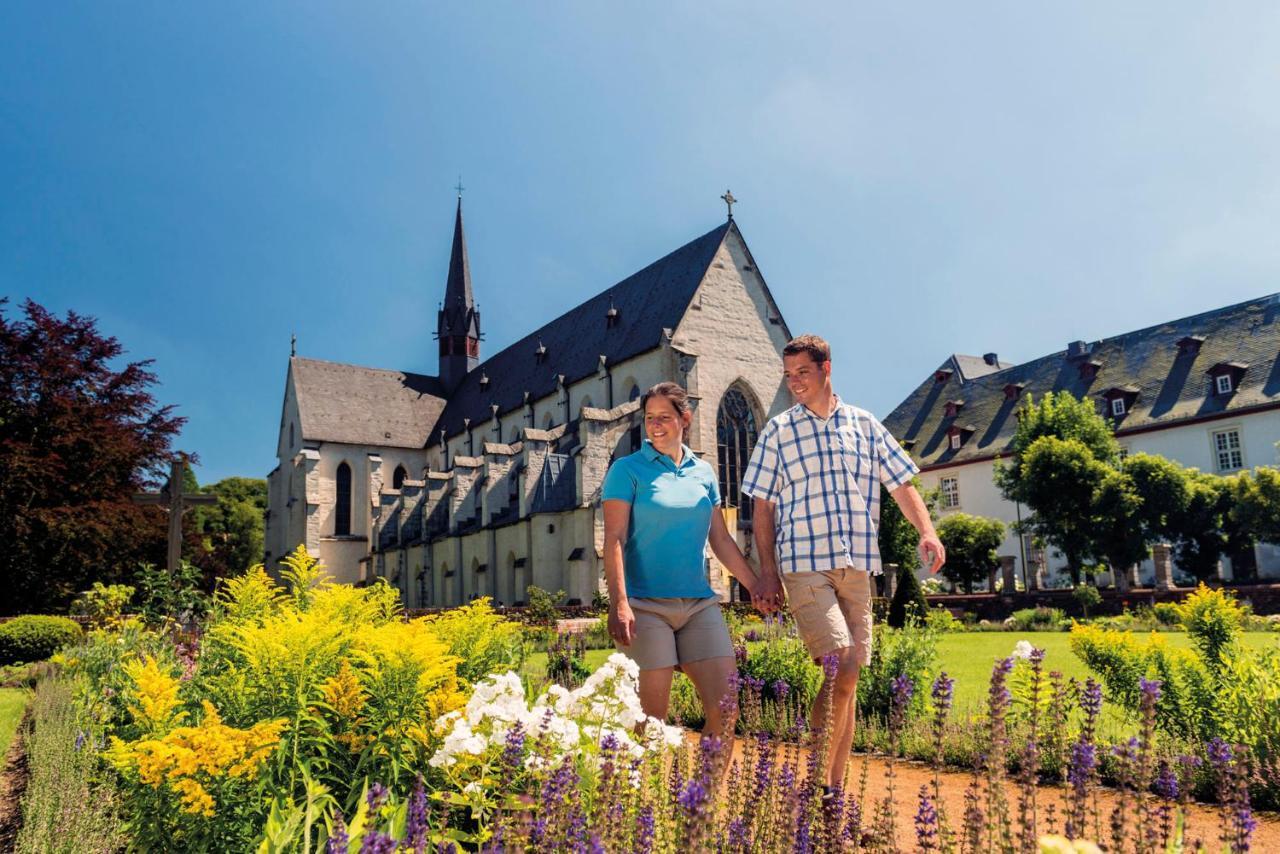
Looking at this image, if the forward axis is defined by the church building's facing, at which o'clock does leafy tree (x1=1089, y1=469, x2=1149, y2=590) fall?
The leafy tree is roughly at 11 o'clock from the church building.

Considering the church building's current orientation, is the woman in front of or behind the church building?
in front

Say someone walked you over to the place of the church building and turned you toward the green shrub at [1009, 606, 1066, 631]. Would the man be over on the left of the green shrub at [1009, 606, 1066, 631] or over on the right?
right

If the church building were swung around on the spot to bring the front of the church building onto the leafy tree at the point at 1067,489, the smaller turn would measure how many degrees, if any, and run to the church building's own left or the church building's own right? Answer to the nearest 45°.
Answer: approximately 45° to the church building's own left

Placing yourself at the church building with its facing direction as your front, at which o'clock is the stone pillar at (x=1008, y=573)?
The stone pillar is roughly at 11 o'clock from the church building.

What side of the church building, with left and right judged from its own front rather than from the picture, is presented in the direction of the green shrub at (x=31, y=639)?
right

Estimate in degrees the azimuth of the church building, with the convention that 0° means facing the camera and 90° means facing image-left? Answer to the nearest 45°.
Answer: approximately 315°

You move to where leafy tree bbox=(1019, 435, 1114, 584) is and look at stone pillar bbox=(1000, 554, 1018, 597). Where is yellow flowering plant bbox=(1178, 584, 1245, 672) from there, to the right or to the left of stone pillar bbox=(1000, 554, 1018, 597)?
left

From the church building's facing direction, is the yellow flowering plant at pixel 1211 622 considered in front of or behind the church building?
in front

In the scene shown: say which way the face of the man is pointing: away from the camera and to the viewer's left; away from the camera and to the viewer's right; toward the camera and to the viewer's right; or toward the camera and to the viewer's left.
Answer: toward the camera and to the viewer's left

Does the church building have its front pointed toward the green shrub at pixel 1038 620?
yes

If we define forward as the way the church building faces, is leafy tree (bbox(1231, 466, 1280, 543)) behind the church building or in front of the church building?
in front

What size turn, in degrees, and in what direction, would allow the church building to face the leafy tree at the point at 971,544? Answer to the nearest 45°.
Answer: approximately 45° to its left
